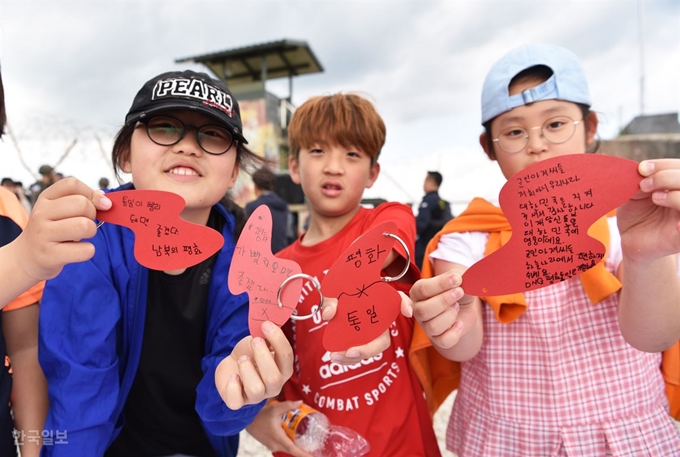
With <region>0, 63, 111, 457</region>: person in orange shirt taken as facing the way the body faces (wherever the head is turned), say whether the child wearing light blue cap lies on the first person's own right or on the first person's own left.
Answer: on the first person's own left

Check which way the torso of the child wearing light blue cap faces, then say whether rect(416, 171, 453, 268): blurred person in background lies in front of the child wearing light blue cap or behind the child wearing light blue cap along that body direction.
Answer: behind

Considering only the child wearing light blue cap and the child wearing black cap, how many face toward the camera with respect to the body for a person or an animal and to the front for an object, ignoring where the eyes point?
2

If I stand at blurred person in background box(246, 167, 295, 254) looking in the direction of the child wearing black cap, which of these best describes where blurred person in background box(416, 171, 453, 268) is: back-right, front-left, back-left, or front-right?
back-left

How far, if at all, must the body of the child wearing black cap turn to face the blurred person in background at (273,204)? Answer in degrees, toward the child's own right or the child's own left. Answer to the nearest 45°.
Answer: approximately 180°

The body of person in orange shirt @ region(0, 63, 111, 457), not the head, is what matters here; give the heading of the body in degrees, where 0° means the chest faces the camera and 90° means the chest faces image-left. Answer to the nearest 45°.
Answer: approximately 0°

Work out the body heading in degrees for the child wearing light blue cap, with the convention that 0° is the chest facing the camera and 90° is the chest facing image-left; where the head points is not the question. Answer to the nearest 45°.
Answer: approximately 0°

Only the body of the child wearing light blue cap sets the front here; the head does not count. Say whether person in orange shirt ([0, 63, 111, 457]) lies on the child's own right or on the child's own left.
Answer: on the child's own right

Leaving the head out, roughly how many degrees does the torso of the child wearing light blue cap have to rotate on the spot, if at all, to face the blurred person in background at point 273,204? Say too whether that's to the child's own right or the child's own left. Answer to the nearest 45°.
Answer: approximately 135° to the child's own right
